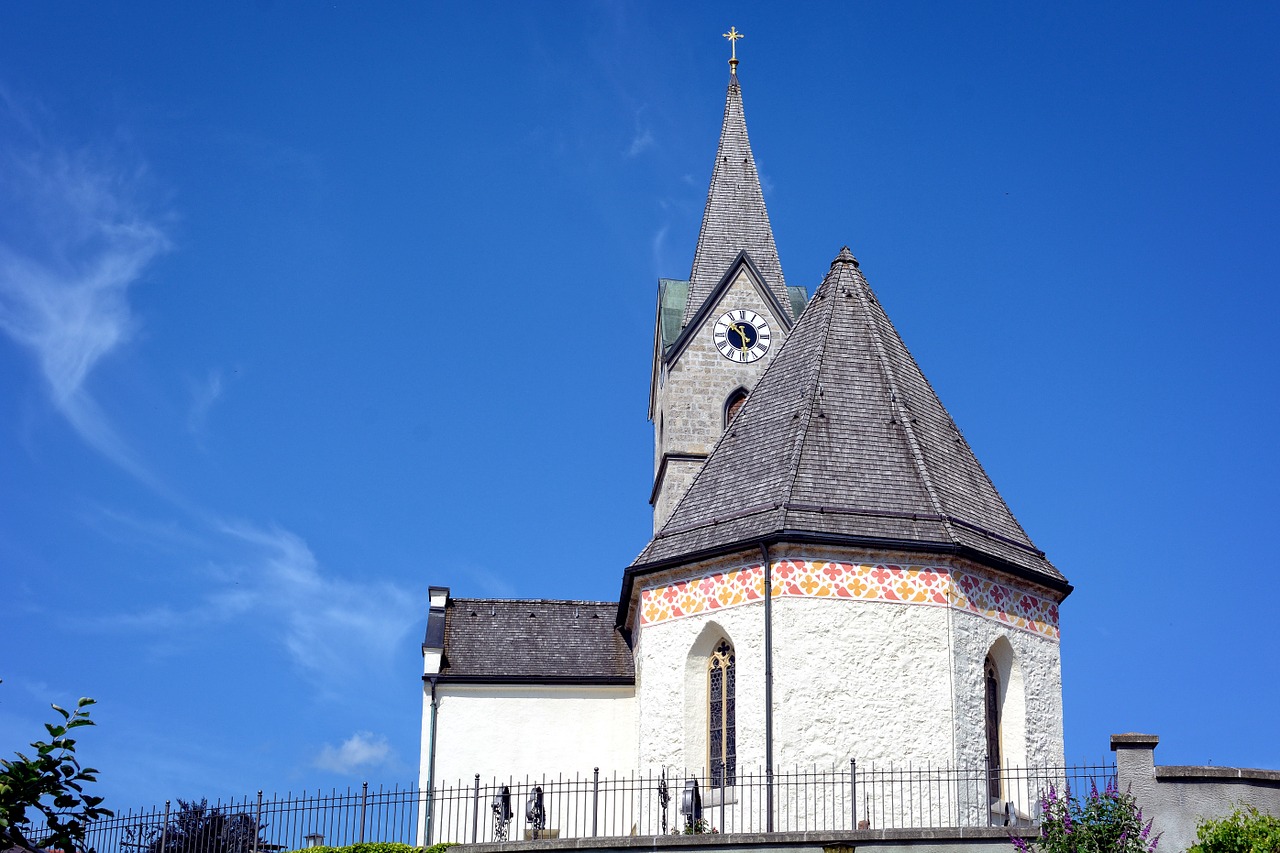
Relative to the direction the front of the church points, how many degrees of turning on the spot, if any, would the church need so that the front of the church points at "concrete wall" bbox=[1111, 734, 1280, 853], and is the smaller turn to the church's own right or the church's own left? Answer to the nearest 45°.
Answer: approximately 135° to the church's own right

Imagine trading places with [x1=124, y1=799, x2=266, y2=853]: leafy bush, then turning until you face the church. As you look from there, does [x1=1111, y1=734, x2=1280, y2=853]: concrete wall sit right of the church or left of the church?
right

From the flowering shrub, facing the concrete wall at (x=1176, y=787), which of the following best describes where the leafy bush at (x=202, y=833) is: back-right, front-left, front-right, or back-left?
back-left

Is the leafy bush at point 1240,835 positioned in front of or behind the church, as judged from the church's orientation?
behind

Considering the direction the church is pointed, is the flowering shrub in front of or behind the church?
behind

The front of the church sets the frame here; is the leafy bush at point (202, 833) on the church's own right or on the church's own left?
on the church's own left

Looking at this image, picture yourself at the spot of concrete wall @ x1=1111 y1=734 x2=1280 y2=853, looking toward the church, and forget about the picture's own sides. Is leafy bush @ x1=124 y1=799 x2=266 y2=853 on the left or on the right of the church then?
left
